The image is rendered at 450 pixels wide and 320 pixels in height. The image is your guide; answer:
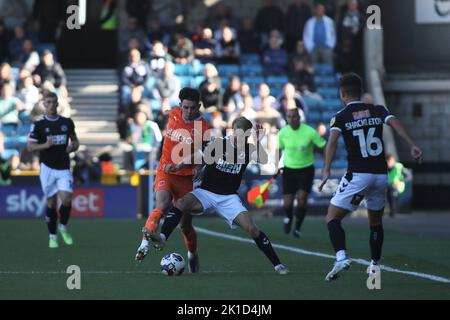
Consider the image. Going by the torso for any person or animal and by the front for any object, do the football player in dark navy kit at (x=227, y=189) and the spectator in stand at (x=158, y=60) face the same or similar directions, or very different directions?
same or similar directions

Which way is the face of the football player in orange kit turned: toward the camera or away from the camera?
toward the camera

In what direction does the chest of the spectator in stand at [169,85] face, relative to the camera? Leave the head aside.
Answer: toward the camera

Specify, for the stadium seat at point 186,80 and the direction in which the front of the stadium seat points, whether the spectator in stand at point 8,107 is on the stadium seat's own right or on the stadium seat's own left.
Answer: on the stadium seat's own right

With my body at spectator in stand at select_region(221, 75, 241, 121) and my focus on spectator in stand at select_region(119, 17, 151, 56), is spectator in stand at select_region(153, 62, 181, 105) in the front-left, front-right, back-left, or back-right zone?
front-left

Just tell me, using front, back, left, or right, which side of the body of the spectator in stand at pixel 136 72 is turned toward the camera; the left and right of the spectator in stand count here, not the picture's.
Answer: front

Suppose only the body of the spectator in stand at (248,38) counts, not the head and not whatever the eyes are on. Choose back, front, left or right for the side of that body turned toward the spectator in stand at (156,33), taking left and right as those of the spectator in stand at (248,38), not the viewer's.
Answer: right

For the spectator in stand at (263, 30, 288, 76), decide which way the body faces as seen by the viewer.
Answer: toward the camera

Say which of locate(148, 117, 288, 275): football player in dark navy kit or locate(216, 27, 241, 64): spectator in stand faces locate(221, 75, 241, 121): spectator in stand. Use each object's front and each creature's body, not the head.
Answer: locate(216, 27, 241, 64): spectator in stand

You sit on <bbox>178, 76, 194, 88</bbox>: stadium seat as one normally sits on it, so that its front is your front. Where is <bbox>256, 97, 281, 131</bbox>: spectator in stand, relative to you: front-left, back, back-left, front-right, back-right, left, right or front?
front-left

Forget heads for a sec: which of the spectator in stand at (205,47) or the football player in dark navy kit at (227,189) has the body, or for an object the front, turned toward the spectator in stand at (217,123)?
the spectator in stand at (205,47)

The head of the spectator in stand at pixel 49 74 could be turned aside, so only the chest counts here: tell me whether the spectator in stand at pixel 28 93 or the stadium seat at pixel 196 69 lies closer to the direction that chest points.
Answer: the spectator in stand

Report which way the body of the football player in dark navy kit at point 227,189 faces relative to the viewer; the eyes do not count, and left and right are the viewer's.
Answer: facing the viewer

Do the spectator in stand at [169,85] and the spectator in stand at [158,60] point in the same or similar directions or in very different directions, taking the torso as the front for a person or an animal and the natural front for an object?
same or similar directions

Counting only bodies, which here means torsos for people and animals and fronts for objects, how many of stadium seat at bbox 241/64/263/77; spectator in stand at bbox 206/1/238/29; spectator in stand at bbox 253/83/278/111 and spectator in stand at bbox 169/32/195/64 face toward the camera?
4

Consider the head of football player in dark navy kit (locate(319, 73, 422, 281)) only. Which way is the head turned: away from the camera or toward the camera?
away from the camera
